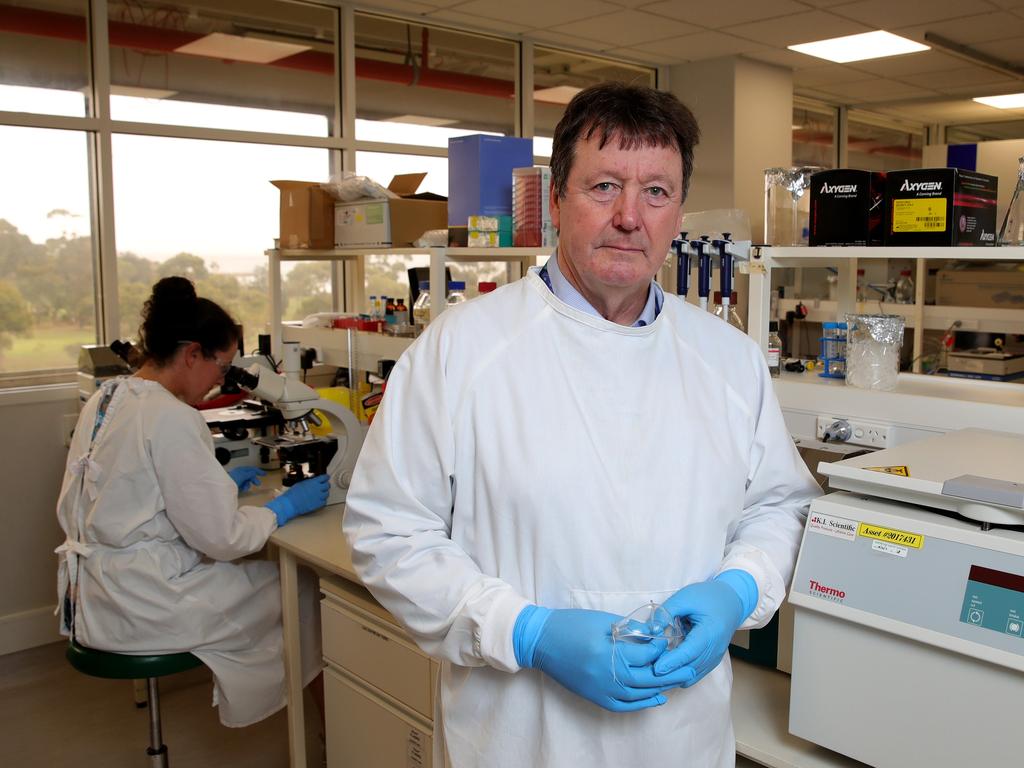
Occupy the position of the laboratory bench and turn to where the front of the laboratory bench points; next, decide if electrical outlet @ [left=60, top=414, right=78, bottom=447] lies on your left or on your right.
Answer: on your right

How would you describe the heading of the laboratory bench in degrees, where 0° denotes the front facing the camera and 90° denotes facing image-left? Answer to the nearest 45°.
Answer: approximately 45°

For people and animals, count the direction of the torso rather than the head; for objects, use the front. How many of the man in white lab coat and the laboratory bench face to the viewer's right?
0

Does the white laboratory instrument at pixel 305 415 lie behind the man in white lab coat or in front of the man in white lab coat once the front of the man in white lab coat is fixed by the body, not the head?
behind

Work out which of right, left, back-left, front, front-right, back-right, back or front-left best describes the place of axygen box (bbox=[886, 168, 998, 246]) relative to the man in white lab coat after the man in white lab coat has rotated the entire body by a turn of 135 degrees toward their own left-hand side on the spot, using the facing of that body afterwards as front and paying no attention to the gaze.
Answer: front

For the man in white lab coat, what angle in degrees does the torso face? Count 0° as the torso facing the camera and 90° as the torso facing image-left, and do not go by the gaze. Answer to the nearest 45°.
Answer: approximately 0°
